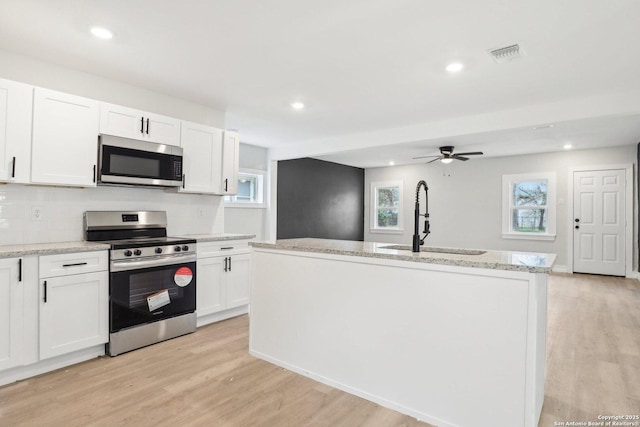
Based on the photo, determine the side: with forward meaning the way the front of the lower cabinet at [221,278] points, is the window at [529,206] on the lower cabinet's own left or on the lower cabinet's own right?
on the lower cabinet's own left

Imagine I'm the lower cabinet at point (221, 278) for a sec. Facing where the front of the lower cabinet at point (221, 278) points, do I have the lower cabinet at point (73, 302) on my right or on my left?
on my right

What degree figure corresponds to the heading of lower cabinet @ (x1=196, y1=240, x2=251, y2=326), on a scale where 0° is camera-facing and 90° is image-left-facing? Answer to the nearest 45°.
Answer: approximately 315°

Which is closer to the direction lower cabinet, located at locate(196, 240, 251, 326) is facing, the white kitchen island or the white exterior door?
the white kitchen island

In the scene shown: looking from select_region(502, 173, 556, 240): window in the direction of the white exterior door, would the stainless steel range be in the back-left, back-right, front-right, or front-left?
back-right

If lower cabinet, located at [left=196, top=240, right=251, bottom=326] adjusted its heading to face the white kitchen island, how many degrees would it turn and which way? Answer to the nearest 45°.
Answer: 0° — it already faces it

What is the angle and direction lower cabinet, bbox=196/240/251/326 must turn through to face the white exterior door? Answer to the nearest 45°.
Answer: approximately 45° to its left

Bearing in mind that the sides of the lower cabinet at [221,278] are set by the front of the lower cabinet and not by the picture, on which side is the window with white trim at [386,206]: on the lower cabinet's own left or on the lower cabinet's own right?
on the lower cabinet's own left

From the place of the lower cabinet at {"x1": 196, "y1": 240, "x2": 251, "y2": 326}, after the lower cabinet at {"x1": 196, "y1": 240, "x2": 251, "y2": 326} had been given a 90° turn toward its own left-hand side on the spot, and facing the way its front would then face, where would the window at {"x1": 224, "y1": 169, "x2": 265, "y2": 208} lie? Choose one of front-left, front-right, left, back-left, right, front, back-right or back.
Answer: front-left

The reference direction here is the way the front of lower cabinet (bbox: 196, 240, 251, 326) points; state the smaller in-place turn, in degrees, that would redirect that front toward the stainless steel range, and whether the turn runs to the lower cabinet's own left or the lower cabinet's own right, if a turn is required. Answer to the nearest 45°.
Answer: approximately 90° to the lower cabinet's own right

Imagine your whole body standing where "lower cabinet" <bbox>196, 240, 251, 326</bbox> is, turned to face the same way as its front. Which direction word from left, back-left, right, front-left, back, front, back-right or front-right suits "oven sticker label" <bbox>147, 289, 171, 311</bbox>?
right
